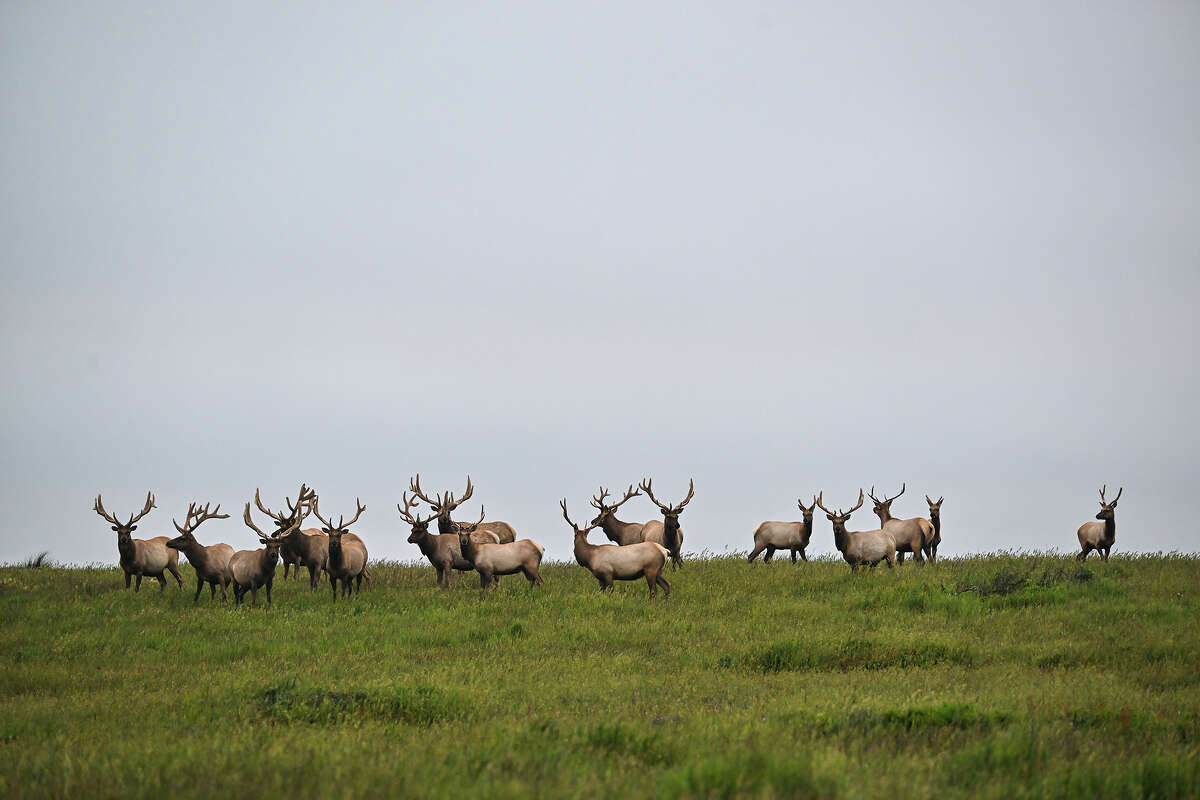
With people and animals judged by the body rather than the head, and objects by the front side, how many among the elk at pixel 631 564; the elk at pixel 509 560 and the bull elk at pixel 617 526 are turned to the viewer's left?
3

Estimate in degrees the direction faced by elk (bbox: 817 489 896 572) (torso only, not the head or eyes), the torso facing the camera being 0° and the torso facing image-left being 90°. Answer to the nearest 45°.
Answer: approximately 45°

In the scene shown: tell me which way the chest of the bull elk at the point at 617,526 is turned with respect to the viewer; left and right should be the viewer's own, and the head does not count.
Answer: facing to the left of the viewer

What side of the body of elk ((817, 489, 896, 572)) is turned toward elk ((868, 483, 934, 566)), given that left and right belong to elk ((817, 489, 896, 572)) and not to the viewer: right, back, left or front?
back

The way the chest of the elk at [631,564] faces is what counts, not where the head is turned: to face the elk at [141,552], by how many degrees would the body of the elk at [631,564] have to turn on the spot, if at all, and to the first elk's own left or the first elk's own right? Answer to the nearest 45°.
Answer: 0° — it already faces it

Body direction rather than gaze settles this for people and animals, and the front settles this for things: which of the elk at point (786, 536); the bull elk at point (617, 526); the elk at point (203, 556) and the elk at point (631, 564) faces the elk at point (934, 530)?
the elk at point (786, 536)

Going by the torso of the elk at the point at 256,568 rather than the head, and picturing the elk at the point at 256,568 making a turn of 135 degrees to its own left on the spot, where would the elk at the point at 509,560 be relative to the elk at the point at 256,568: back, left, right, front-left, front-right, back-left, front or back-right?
right

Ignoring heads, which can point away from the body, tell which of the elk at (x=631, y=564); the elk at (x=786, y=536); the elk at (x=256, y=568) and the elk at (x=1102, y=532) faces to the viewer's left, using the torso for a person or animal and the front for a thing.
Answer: the elk at (x=631, y=564)

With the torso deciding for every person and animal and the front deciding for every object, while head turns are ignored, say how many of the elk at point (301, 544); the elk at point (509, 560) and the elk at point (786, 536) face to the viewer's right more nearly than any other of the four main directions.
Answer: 1

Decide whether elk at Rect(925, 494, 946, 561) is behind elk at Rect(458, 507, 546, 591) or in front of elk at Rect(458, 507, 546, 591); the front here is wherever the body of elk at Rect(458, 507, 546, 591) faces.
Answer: behind

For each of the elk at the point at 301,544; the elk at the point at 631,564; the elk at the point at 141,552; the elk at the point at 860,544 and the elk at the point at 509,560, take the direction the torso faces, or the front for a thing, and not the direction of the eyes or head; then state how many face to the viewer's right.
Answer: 0

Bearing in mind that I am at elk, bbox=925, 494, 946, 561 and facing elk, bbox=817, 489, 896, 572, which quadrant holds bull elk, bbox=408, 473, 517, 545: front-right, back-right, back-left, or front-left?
front-right

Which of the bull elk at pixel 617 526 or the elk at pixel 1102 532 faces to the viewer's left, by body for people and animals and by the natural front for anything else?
the bull elk

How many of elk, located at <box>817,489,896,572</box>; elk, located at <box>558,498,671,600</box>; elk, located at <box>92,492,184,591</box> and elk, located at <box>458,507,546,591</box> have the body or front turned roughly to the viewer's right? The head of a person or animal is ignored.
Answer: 0

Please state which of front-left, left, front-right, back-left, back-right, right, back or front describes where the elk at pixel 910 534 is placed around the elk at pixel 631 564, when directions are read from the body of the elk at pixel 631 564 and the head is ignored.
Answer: back-right

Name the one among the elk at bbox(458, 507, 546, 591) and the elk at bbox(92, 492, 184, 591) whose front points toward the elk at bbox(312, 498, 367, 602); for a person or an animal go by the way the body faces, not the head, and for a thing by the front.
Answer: the elk at bbox(458, 507, 546, 591)

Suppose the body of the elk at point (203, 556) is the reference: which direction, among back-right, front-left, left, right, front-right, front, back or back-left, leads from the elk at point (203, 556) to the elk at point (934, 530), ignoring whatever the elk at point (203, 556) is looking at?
back-left
